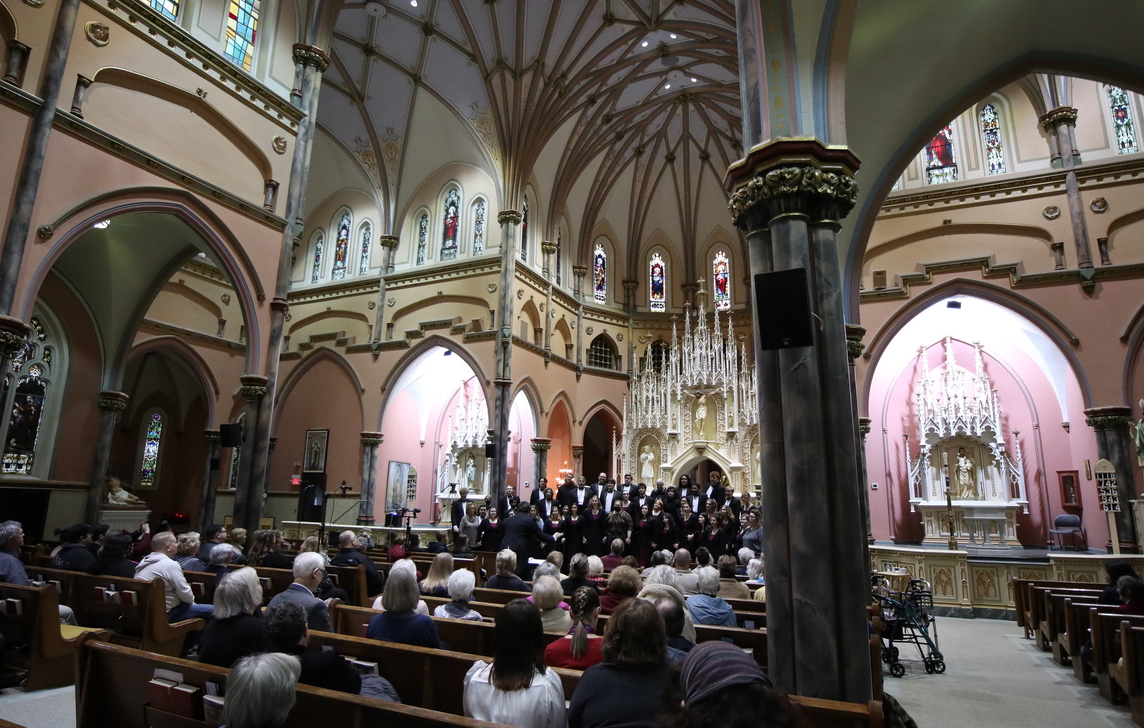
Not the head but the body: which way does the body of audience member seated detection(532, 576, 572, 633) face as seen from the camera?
away from the camera

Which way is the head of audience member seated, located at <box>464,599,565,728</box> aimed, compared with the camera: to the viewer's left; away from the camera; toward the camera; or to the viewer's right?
away from the camera

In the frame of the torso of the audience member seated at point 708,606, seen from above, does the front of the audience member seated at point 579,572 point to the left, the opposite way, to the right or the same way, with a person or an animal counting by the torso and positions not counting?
the same way

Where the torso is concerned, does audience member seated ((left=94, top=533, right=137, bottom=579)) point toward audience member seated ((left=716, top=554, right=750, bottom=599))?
no

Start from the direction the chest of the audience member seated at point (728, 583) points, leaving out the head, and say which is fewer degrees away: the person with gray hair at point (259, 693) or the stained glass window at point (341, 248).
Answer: the stained glass window

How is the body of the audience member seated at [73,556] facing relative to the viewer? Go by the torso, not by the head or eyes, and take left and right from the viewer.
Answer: facing away from the viewer and to the right of the viewer

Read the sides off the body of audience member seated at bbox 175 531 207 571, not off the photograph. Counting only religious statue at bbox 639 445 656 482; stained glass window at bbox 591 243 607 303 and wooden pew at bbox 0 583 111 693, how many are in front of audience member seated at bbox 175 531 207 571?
2

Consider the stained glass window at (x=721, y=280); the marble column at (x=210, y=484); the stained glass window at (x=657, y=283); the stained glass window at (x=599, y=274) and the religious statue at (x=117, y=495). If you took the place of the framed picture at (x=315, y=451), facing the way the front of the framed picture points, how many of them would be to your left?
3

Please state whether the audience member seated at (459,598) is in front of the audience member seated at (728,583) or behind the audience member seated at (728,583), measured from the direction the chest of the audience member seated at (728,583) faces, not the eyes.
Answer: behind

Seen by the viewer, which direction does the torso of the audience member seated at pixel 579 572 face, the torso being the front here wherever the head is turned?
away from the camera

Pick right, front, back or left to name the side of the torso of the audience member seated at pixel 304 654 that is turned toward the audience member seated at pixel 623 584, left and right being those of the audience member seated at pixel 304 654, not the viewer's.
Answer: front

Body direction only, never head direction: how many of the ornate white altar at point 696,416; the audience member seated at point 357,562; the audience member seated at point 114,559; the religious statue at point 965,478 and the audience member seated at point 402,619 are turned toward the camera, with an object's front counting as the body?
2

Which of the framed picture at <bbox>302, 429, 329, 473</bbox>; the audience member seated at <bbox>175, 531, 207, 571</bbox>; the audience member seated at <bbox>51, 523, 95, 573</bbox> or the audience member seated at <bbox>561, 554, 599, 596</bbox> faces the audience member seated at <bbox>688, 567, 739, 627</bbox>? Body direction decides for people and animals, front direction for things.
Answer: the framed picture

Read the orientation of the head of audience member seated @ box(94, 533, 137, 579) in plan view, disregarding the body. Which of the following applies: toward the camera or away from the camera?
away from the camera

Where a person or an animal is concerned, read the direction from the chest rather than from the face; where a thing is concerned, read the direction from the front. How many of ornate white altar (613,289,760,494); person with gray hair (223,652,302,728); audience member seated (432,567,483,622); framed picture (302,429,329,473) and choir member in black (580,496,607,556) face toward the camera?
3

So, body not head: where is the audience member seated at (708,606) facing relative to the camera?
away from the camera

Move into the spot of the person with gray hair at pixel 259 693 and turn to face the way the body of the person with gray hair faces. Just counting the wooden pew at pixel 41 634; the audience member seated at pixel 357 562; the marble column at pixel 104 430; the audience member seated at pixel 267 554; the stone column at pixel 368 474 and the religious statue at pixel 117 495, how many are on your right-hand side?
0

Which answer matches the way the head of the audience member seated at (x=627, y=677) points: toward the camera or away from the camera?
away from the camera

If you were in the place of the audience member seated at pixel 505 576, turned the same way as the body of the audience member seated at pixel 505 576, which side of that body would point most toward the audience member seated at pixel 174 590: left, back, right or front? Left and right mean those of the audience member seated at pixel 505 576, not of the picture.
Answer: left

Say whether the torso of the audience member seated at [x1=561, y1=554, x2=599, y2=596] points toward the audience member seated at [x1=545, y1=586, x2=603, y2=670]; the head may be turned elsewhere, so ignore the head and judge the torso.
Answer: no

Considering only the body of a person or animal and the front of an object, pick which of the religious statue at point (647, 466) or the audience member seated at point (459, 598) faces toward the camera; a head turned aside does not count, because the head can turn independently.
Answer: the religious statue

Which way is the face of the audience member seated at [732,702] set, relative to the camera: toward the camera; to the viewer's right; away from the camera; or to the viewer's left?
away from the camera

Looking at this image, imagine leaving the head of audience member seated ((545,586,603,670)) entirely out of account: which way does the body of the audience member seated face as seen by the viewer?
away from the camera

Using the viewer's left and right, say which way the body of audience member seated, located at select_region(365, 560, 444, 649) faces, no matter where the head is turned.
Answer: facing away from the viewer

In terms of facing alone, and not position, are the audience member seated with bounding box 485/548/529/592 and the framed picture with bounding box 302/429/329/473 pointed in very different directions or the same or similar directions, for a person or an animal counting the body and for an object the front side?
very different directions
